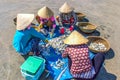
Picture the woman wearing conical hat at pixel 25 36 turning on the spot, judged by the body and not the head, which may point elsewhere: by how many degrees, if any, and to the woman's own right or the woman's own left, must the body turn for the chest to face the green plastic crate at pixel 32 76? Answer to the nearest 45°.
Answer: approximately 90° to the woman's own right

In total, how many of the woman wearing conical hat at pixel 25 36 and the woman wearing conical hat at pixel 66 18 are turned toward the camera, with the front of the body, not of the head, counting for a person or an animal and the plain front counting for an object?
1

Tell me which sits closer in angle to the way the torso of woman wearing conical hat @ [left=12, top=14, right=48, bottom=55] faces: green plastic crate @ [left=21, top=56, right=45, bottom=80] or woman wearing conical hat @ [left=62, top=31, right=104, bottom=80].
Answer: the woman wearing conical hat

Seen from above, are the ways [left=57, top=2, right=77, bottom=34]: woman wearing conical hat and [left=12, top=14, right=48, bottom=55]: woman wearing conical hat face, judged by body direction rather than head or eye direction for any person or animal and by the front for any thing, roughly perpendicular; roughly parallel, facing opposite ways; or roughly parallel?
roughly perpendicular

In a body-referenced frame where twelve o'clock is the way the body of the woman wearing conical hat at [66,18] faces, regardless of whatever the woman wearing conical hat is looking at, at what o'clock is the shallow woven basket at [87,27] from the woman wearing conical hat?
The shallow woven basket is roughly at 9 o'clock from the woman wearing conical hat.

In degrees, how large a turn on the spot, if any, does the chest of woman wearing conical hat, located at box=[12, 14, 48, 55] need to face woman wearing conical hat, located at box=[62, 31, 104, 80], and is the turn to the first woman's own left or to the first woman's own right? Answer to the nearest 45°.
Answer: approximately 45° to the first woman's own right

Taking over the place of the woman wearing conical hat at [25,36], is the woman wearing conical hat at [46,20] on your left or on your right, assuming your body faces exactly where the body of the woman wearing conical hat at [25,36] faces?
on your left

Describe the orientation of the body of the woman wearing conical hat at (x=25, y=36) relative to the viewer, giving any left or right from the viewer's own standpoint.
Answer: facing to the right of the viewer

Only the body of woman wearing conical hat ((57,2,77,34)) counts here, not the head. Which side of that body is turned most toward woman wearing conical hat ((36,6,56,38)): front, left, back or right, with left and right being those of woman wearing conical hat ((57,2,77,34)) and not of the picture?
right

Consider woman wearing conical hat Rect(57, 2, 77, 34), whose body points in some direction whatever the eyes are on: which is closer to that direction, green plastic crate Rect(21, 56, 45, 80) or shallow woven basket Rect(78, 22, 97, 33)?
the green plastic crate
